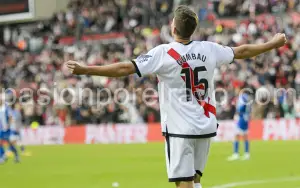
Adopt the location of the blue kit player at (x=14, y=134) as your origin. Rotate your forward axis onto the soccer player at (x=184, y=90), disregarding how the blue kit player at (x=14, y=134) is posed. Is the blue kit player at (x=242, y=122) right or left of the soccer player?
left

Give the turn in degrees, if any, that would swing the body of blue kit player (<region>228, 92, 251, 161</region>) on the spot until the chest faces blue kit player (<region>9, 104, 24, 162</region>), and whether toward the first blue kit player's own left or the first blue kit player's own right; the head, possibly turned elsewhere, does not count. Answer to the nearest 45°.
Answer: approximately 45° to the first blue kit player's own right

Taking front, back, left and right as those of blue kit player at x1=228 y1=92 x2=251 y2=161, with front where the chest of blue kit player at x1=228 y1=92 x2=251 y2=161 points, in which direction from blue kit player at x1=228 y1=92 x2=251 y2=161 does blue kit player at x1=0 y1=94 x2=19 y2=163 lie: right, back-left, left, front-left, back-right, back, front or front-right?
front-right

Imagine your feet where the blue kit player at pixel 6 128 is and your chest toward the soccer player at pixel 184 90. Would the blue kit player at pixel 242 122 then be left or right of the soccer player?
left
